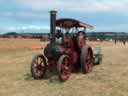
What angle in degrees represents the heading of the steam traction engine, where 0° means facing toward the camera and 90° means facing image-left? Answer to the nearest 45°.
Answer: approximately 45°
